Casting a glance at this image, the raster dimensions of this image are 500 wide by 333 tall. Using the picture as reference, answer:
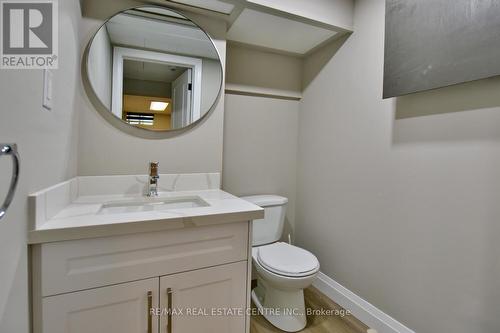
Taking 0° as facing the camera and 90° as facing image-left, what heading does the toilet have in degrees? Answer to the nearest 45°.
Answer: approximately 315°

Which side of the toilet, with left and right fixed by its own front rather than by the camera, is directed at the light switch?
right

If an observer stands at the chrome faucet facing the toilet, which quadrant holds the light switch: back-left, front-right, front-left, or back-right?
back-right

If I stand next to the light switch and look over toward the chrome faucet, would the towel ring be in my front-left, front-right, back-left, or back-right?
back-right

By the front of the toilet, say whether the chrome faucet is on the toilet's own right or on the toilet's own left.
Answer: on the toilet's own right

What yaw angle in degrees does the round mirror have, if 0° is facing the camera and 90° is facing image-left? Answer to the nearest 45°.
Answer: approximately 0°
